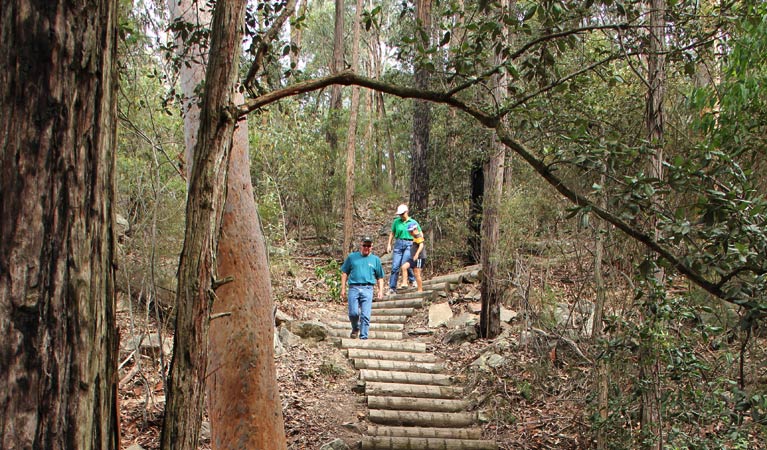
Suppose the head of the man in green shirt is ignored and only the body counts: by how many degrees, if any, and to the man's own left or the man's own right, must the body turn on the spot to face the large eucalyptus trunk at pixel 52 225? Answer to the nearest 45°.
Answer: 0° — they already face it

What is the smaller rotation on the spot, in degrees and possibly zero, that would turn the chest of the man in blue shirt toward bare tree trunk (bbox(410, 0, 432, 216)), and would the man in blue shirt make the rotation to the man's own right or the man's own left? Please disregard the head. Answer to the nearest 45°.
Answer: approximately 180°

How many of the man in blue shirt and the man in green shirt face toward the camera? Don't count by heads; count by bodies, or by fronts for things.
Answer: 2

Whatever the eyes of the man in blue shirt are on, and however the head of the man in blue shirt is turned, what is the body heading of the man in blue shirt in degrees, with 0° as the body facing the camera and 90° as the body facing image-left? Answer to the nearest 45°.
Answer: approximately 0°

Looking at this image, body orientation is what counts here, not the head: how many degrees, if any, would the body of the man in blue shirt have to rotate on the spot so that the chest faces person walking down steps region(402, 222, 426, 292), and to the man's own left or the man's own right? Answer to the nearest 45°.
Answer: approximately 180°

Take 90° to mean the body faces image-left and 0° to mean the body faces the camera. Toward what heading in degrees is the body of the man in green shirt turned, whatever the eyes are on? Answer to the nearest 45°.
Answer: approximately 0°

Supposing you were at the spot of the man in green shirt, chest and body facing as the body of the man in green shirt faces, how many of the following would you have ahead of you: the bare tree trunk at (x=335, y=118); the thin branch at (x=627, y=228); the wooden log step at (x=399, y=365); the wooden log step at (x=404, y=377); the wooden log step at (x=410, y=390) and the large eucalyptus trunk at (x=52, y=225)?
5
